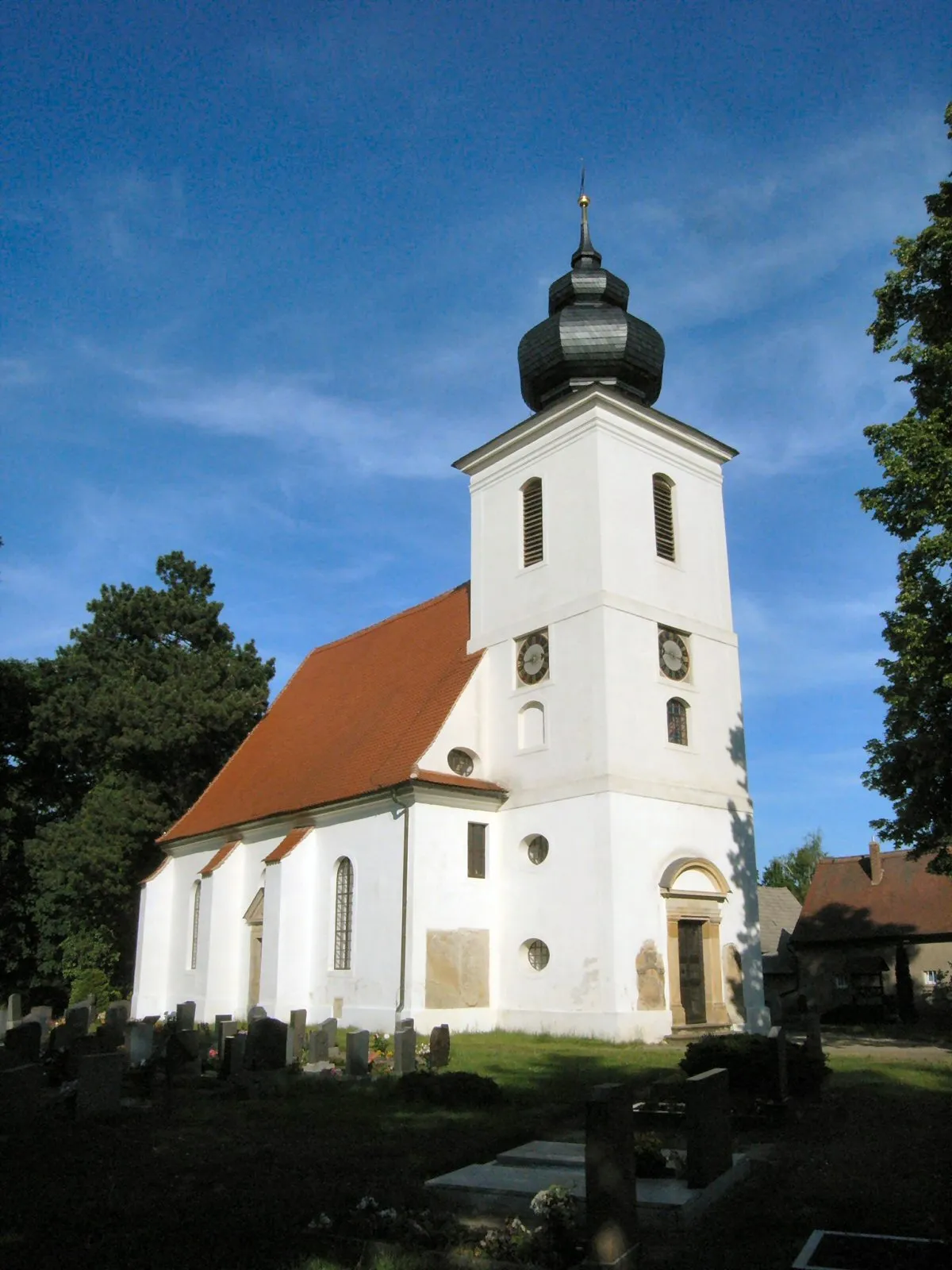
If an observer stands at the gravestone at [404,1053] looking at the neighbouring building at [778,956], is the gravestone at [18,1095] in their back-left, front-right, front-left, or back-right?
back-left

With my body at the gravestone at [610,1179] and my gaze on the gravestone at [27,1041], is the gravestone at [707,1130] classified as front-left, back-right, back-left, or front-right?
front-right

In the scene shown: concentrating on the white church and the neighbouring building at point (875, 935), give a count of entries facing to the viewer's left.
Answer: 0

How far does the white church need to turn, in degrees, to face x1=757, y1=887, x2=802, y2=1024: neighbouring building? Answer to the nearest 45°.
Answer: approximately 90° to its left

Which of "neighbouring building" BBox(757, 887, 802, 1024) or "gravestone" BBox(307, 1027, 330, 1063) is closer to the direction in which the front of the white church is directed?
the gravestone

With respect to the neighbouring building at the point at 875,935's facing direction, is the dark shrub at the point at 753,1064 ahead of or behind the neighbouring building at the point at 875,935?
ahead

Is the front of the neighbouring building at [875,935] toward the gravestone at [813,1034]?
yes

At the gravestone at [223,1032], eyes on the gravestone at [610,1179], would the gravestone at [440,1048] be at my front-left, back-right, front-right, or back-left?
front-left

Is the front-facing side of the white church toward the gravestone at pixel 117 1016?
no

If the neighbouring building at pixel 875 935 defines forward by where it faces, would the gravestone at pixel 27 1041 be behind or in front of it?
in front

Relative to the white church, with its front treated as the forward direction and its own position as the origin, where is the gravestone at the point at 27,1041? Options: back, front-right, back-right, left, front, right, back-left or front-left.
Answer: right

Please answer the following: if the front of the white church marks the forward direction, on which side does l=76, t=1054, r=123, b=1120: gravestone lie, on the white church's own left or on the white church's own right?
on the white church's own right

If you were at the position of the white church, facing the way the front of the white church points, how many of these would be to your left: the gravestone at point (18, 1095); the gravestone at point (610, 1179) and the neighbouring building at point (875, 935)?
1

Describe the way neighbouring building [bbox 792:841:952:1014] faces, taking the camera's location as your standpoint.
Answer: facing the viewer

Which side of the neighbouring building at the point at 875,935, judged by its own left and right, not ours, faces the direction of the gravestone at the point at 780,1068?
front

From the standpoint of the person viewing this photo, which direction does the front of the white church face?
facing the viewer and to the right of the viewer
